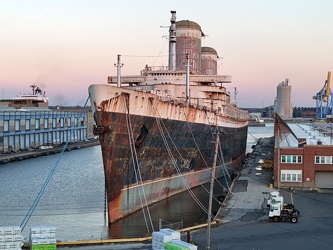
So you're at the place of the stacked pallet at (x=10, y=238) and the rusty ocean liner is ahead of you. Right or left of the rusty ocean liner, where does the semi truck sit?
right

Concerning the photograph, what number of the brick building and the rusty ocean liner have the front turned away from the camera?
0

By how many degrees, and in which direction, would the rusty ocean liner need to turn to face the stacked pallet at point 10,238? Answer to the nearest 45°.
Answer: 0° — it already faces it

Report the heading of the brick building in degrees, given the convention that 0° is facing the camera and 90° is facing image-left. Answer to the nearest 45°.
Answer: approximately 0°

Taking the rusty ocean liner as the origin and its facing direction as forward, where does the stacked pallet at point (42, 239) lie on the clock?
The stacked pallet is roughly at 11 o'clock from the rusty ocean liner.

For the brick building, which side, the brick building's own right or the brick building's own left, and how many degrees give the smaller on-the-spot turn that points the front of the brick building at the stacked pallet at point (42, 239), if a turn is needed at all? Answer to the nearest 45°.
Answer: approximately 45° to the brick building's own right

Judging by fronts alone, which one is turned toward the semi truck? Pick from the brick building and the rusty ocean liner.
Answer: the brick building

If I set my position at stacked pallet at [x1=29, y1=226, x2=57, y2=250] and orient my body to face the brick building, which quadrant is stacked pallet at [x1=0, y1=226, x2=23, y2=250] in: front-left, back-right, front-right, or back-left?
back-left
